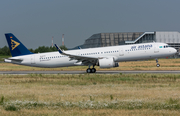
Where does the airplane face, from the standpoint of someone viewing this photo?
facing to the right of the viewer
